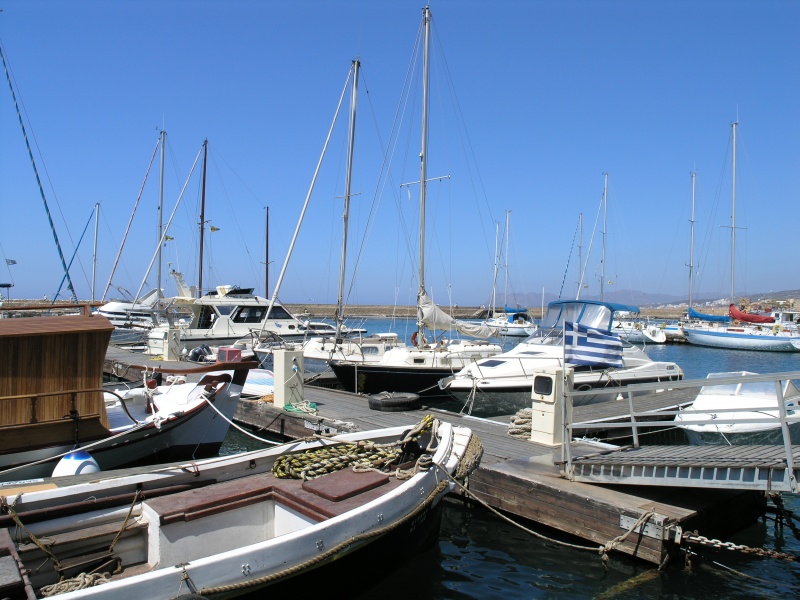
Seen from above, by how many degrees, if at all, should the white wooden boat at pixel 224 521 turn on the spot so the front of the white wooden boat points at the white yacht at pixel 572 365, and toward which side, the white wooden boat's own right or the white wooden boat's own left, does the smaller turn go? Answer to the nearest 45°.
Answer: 0° — it already faces it

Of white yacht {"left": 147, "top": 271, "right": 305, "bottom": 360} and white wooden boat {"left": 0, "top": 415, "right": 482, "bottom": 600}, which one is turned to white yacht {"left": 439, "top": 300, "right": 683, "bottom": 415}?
the white wooden boat

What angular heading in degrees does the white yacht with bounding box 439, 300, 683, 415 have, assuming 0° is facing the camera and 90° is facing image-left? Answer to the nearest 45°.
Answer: approximately 45°

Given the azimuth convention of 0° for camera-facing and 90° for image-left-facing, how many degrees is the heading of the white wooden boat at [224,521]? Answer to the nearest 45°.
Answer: approximately 225°

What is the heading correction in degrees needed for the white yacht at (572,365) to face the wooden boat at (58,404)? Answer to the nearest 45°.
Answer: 0° — it already faces it

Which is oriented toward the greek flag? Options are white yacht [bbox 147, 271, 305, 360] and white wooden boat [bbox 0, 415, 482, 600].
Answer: the white wooden boat

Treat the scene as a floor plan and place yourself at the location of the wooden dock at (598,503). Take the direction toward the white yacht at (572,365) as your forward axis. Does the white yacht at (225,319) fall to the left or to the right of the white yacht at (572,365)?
left

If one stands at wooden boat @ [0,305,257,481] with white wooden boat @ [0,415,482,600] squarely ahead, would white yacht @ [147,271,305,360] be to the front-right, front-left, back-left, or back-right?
back-left

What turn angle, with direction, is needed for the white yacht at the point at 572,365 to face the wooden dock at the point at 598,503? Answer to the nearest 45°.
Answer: approximately 45° to its left

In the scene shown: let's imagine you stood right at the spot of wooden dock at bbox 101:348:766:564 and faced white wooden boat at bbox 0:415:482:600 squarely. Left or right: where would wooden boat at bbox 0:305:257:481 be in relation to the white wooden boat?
right
